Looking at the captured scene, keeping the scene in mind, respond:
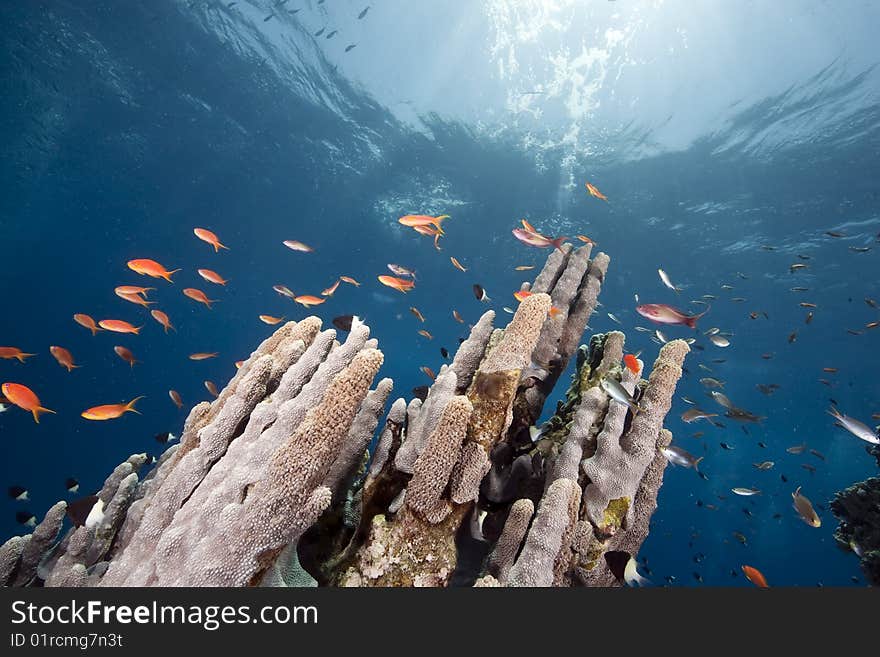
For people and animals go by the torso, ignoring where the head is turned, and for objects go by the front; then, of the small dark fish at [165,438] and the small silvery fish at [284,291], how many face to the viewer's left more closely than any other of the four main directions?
2

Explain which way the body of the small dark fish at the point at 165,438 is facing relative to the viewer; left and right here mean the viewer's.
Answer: facing to the left of the viewer

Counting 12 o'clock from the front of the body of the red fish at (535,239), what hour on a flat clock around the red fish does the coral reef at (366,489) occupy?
The coral reef is roughly at 10 o'clock from the red fish.

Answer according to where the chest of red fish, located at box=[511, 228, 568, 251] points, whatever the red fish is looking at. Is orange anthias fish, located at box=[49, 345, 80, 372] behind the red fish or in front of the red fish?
in front

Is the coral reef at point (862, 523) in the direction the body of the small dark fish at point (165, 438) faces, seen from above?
no

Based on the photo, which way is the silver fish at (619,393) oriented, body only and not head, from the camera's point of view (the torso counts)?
to the viewer's left

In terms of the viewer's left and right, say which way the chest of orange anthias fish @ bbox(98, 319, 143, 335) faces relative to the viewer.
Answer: facing to the left of the viewer

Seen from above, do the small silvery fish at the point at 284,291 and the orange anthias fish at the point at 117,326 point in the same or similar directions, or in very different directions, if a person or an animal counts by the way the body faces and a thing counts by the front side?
same or similar directions

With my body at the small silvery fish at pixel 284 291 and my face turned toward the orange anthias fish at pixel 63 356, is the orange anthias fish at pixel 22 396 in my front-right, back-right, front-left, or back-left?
front-left

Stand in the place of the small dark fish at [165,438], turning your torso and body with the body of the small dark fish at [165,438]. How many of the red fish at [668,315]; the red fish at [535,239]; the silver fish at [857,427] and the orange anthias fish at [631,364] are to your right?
0

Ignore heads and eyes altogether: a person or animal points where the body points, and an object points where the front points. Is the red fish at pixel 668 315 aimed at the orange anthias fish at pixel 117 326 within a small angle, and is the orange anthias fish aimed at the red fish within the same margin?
no

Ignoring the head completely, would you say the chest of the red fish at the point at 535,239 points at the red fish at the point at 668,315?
no

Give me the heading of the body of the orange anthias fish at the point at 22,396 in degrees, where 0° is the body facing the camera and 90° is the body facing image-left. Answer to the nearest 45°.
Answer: approximately 90°

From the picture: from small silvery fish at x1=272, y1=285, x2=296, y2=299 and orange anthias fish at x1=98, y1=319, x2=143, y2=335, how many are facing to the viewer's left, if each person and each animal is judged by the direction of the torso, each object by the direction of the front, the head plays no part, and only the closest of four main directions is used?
2
